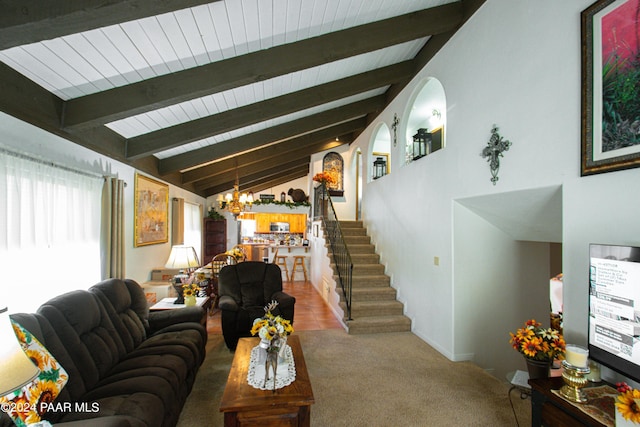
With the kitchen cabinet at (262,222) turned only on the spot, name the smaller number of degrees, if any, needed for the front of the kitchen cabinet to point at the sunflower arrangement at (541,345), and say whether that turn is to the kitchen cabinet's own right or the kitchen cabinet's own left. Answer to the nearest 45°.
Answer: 0° — it already faces it

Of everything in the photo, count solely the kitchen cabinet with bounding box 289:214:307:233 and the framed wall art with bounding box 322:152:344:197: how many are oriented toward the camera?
2

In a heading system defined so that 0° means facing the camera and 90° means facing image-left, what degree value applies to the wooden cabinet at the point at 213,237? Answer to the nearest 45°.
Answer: approximately 315°

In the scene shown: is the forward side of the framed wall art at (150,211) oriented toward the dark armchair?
yes

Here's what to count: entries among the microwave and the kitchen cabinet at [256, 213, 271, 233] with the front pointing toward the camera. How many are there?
2

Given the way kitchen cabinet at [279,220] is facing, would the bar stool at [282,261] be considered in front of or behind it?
in front

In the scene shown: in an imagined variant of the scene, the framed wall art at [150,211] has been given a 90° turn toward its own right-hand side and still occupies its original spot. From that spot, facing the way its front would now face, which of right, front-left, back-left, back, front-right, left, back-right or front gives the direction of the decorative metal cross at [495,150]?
left

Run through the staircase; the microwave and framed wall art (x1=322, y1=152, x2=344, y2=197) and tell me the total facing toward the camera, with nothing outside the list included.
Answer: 3

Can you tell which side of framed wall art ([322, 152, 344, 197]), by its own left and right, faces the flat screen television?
front

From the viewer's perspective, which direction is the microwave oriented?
toward the camera
